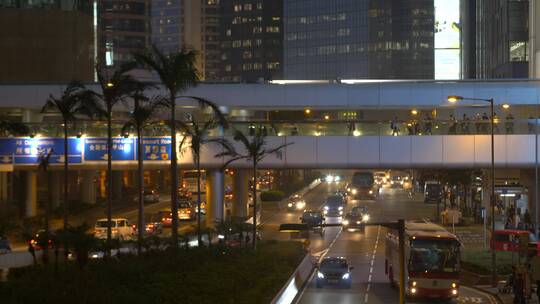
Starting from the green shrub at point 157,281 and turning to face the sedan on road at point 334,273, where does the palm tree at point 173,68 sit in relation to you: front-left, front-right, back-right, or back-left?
front-left

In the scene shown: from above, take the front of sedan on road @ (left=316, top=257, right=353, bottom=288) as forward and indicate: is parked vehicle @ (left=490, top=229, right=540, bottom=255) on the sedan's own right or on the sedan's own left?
on the sedan's own left

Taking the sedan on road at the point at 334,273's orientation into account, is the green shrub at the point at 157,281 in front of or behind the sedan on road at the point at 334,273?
in front

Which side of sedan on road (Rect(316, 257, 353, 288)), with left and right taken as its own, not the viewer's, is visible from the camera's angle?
front
